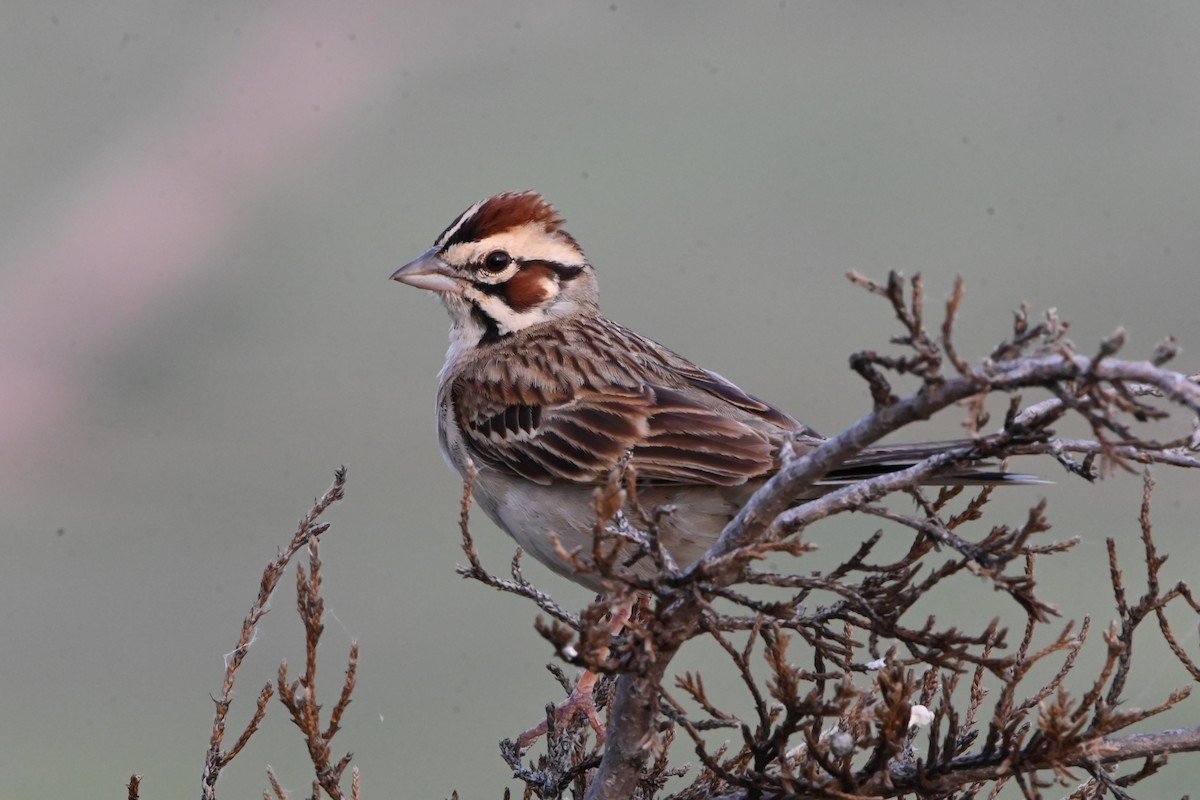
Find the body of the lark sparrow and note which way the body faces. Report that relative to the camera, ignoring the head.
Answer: to the viewer's left
